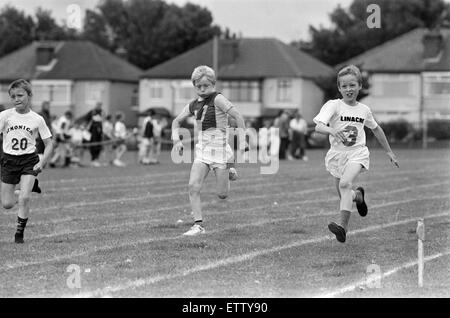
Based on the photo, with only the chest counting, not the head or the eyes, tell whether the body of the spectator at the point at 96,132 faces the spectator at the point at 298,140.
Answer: no

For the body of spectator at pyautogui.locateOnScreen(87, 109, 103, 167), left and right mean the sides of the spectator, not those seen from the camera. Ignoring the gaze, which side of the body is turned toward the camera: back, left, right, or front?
front

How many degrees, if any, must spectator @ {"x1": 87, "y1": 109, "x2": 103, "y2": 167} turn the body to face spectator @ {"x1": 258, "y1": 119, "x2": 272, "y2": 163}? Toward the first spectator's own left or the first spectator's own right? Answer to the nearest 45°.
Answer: approximately 135° to the first spectator's own left

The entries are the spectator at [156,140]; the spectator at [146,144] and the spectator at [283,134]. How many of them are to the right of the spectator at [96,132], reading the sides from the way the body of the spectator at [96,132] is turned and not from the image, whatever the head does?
0

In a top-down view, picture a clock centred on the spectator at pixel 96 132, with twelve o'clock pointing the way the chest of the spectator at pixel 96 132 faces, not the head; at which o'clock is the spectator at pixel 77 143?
the spectator at pixel 77 143 is roughly at 4 o'clock from the spectator at pixel 96 132.

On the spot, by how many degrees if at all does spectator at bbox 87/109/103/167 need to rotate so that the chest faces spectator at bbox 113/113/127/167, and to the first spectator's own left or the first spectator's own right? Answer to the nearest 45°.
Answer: approximately 135° to the first spectator's own left
